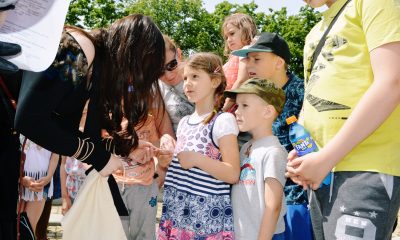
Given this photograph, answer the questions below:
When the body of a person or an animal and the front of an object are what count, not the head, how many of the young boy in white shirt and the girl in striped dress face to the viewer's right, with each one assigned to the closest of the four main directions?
0

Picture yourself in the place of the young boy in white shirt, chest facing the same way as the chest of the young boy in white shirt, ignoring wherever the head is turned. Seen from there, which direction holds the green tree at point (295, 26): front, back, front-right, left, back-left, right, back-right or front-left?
back-right

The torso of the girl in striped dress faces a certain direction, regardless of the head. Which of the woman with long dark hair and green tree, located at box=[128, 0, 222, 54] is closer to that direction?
the woman with long dark hair

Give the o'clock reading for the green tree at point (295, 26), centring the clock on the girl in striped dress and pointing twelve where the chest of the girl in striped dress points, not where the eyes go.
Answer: The green tree is roughly at 5 o'clock from the girl in striped dress.

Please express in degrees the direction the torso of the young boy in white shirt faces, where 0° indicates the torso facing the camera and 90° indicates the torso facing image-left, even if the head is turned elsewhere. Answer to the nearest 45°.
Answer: approximately 45°

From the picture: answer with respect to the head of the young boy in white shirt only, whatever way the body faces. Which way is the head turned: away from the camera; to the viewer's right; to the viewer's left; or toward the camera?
to the viewer's left

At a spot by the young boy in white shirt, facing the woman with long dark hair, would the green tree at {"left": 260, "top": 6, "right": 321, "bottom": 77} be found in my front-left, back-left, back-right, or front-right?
back-right

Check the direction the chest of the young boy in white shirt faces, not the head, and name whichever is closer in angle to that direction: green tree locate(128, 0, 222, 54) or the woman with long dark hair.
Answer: the woman with long dark hair

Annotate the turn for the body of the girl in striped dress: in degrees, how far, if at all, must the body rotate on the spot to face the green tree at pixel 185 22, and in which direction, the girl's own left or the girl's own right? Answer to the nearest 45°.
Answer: approximately 135° to the girl's own right
